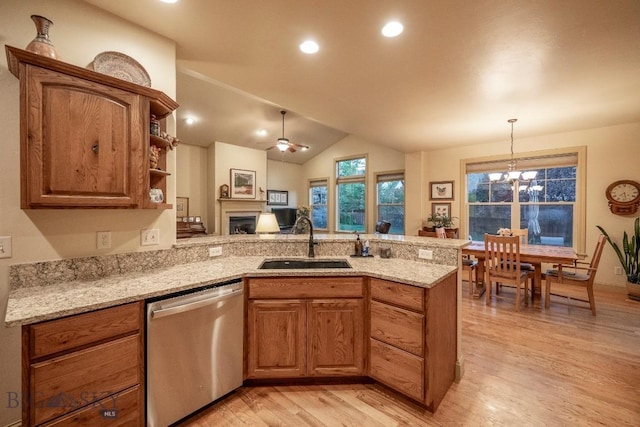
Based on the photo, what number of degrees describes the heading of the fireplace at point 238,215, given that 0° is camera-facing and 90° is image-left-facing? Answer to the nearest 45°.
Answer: approximately 0°

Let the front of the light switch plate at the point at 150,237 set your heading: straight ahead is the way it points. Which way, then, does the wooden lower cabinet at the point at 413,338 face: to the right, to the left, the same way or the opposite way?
to the right

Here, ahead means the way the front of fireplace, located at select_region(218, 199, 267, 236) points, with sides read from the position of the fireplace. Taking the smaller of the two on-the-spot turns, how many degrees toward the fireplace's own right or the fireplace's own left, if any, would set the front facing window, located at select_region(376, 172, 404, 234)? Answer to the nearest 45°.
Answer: approximately 90° to the fireplace's own left

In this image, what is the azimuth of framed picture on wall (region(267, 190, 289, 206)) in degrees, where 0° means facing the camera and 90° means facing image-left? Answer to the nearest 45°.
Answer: approximately 0°

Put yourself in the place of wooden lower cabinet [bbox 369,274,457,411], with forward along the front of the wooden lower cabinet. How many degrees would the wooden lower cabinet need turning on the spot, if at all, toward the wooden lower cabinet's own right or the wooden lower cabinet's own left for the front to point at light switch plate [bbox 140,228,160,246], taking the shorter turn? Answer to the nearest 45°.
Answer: approximately 45° to the wooden lower cabinet's own right

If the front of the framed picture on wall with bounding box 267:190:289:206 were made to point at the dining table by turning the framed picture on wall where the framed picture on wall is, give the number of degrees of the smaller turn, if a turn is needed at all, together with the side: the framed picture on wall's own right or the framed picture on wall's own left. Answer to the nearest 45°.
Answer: approximately 45° to the framed picture on wall's own left

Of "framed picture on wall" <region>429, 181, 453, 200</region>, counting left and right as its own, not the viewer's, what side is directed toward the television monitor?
right

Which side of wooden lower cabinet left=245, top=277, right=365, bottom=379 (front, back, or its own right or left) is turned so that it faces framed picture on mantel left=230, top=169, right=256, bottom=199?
back
